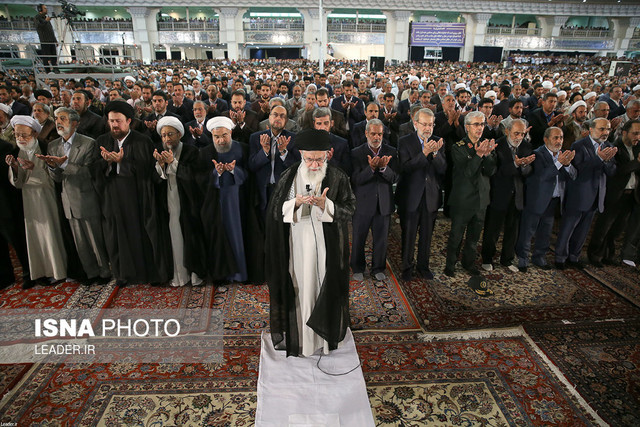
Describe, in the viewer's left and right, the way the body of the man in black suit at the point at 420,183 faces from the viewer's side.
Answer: facing the viewer and to the right of the viewer

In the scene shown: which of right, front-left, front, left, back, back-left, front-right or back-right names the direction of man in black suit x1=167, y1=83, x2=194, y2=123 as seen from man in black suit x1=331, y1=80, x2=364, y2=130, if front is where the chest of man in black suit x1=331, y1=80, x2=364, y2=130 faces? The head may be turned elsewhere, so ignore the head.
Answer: right

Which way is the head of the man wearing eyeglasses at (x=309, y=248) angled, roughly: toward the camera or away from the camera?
toward the camera

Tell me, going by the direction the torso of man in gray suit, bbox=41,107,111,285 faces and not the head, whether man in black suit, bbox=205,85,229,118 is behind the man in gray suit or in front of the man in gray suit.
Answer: behind

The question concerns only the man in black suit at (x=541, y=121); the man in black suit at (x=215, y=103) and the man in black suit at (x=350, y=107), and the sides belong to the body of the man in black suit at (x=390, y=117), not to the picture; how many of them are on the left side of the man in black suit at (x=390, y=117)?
1

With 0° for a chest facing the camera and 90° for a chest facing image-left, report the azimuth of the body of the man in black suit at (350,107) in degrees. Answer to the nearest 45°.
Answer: approximately 0°

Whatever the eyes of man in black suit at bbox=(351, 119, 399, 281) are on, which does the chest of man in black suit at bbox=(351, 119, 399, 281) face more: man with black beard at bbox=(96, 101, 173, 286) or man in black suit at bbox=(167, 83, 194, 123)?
the man with black beard

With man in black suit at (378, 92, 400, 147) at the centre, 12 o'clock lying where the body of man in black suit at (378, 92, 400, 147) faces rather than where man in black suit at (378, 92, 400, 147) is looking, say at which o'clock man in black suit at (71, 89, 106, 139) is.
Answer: man in black suit at (71, 89, 106, 139) is roughly at 2 o'clock from man in black suit at (378, 92, 400, 147).

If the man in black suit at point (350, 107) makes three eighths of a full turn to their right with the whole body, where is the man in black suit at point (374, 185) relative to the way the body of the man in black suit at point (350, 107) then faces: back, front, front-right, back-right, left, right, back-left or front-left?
back-left

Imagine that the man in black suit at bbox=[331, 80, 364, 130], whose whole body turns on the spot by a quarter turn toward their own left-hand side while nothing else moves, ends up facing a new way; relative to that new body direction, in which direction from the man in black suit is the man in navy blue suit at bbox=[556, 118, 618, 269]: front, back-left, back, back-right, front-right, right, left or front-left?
front-right

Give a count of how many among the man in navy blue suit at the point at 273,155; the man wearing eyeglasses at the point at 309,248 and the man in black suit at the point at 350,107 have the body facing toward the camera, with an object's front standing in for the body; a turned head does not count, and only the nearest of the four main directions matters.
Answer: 3

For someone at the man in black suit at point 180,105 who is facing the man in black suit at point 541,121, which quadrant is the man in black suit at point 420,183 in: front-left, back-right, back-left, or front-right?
front-right

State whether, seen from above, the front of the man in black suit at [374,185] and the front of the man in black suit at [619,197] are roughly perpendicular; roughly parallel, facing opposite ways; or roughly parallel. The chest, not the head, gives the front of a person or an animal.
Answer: roughly parallel

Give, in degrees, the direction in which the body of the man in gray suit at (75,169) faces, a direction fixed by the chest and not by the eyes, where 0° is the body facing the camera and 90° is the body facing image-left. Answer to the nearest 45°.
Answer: approximately 45°

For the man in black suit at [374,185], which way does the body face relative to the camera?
toward the camera

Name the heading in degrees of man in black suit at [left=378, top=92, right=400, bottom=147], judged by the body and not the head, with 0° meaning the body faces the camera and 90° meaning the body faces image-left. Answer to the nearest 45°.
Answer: approximately 0°
